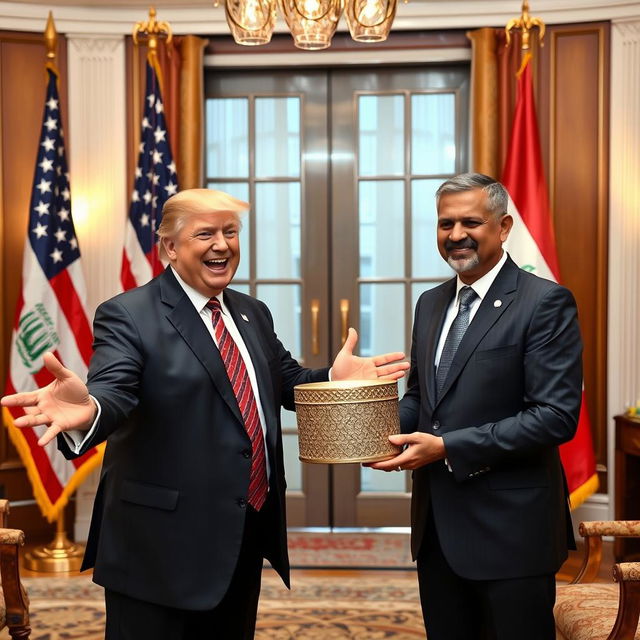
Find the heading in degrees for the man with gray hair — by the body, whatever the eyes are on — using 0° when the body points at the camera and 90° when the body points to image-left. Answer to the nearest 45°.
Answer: approximately 45°

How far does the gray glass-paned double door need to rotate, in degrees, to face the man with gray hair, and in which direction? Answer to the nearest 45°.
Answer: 0° — it already faces them

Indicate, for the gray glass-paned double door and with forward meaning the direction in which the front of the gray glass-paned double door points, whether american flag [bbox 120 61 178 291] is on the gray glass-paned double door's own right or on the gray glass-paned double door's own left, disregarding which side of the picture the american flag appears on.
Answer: on the gray glass-paned double door's own right

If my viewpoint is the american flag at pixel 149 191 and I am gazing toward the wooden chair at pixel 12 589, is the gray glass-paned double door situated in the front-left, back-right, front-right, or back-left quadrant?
back-left

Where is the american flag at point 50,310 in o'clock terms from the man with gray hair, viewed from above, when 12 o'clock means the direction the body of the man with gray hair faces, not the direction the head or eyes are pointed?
The american flag is roughly at 3 o'clock from the man with gray hair.

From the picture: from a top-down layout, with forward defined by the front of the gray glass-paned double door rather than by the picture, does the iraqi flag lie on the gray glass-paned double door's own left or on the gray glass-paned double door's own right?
on the gray glass-paned double door's own left

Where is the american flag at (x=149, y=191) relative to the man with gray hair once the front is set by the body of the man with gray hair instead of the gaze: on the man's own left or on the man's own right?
on the man's own right

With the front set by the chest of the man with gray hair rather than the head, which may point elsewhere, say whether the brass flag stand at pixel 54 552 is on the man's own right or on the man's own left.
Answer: on the man's own right
